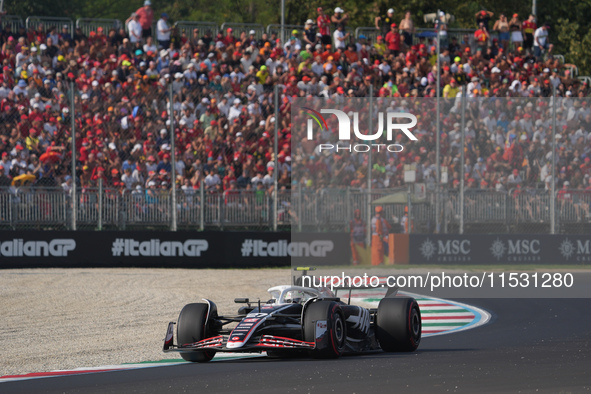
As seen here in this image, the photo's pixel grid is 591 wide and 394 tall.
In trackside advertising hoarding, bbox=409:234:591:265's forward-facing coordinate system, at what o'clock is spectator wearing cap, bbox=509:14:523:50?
The spectator wearing cap is roughly at 6 o'clock from the trackside advertising hoarding.

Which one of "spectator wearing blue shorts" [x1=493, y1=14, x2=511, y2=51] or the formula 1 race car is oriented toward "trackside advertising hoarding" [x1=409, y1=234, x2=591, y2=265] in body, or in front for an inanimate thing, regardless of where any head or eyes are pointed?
the spectator wearing blue shorts

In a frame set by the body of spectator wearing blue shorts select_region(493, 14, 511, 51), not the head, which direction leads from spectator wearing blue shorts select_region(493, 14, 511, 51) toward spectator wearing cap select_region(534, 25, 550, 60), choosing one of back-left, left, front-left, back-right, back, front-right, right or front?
back-left

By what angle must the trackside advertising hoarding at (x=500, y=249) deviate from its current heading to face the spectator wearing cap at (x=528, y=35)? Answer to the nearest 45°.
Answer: approximately 180°

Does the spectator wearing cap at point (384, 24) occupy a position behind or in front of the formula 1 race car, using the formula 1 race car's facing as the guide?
behind

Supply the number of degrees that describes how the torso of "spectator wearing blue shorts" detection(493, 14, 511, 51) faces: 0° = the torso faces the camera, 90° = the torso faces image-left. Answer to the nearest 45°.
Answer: approximately 0°

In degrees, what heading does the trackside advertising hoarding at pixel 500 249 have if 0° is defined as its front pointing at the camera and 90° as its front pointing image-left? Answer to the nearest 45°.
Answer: approximately 0°

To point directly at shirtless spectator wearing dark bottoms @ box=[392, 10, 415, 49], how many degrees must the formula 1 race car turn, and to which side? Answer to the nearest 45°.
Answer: approximately 135° to its right

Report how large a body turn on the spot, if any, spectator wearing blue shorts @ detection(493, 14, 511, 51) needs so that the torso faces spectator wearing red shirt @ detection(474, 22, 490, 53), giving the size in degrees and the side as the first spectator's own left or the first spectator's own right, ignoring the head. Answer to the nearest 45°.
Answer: approximately 45° to the first spectator's own right

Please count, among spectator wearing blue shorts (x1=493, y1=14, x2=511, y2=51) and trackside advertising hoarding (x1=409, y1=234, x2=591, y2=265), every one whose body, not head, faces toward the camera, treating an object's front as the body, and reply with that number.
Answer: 2
